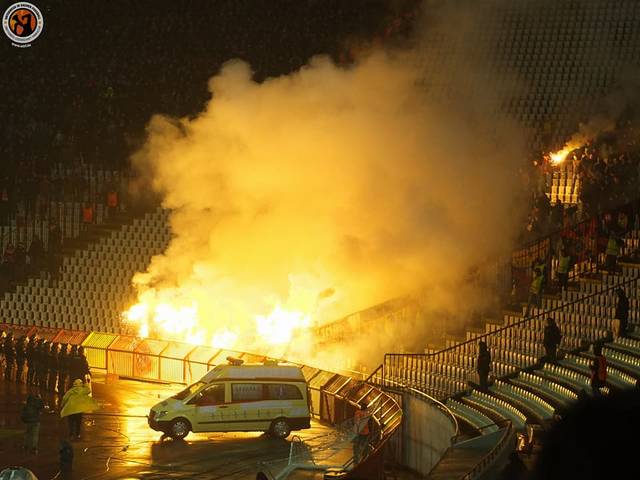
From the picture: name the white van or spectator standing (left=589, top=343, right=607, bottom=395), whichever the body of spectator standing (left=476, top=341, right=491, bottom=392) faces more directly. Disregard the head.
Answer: the white van

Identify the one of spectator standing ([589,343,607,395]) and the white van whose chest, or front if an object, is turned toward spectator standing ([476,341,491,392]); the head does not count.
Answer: spectator standing ([589,343,607,395])

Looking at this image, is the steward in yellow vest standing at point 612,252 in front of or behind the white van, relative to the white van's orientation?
behind

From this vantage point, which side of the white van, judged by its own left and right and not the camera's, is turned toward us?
left

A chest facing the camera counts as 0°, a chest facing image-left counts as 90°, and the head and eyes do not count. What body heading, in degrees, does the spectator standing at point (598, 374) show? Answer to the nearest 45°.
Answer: approximately 135°

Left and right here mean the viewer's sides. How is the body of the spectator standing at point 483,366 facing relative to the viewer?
facing away from the viewer and to the left of the viewer

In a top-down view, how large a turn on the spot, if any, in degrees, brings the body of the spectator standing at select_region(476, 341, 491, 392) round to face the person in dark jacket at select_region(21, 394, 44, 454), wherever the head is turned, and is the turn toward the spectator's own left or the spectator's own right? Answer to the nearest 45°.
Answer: approximately 45° to the spectator's own left

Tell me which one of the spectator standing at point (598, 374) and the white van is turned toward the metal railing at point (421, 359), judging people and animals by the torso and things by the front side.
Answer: the spectator standing

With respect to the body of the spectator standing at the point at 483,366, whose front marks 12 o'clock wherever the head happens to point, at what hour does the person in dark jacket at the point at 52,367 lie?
The person in dark jacket is roughly at 11 o'clock from the spectator standing.

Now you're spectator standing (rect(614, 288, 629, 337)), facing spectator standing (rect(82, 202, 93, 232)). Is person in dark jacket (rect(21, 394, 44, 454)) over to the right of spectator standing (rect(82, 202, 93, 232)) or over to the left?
left
